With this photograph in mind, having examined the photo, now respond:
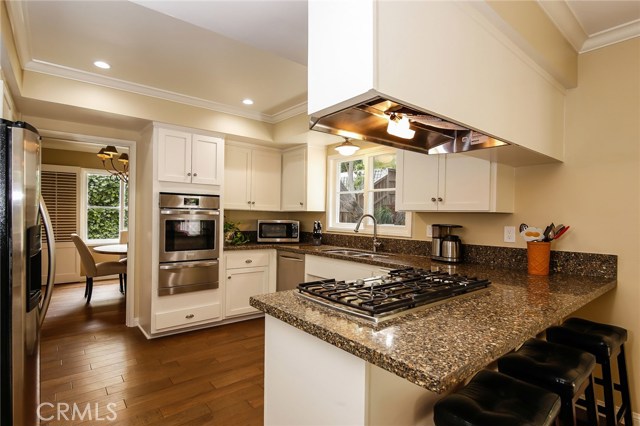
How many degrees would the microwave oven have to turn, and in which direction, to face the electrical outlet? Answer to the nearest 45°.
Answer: approximately 45° to its left

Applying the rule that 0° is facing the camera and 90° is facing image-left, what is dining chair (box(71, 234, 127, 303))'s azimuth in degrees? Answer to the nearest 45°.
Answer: approximately 270°

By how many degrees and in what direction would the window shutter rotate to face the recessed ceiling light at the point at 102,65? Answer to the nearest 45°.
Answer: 0° — it already faces it

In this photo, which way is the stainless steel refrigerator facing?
to the viewer's right

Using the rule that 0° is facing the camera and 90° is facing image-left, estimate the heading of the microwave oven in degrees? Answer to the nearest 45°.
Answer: approximately 0°

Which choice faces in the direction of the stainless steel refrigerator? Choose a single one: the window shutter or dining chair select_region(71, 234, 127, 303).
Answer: the window shutter

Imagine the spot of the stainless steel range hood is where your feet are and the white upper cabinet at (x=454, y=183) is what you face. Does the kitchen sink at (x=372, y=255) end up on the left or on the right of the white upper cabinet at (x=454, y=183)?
left

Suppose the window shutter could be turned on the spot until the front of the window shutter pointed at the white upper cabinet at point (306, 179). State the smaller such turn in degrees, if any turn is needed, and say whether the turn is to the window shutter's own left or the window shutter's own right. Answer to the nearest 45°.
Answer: approximately 45° to the window shutter's own left
